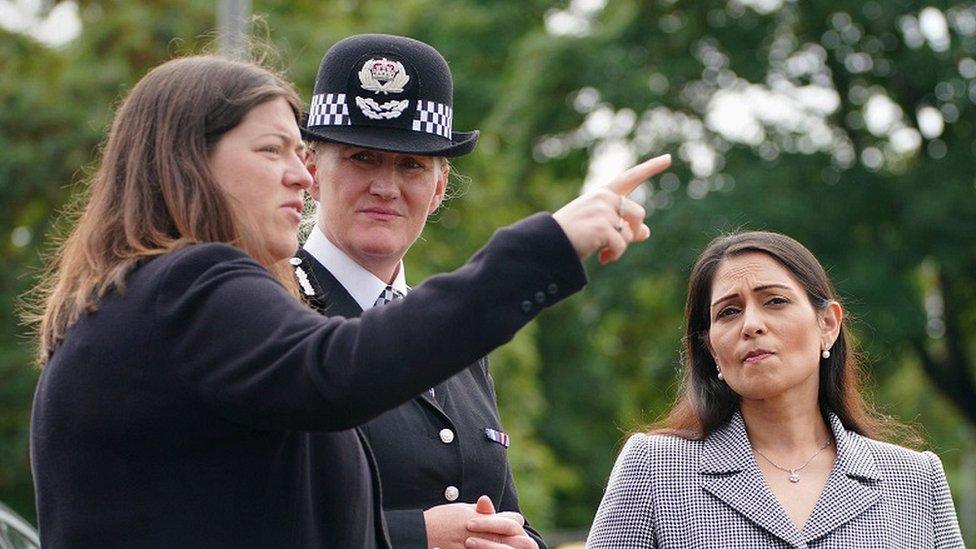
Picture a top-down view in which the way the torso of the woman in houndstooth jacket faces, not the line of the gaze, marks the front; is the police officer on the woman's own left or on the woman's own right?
on the woman's own right

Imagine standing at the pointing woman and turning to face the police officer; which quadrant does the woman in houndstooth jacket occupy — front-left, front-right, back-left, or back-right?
front-right

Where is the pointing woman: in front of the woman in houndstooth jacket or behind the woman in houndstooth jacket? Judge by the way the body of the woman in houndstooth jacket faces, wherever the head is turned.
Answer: in front

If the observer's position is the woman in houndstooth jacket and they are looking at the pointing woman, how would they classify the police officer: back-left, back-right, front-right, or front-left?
front-right

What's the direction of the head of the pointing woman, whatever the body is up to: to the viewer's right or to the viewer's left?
to the viewer's right

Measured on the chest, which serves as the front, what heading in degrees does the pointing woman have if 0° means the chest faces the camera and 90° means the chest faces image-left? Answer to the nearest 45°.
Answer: approximately 270°

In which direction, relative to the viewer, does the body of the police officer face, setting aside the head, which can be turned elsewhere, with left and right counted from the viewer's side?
facing the viewer and to the right of the viewer

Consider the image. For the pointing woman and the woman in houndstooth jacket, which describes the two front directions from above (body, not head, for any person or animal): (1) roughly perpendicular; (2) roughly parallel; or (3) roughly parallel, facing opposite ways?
roughly perpendicular

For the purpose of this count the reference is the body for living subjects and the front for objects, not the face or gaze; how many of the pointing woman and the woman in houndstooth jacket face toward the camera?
1

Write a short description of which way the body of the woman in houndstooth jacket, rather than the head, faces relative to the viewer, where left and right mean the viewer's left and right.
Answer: facing the viewer

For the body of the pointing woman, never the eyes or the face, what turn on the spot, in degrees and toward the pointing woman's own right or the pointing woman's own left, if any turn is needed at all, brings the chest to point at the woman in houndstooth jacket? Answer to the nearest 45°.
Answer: approximately 45° to the pointing woman's own left
